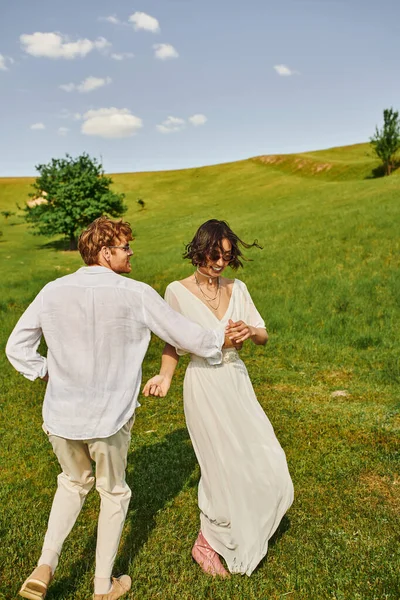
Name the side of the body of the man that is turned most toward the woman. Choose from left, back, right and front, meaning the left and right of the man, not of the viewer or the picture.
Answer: right

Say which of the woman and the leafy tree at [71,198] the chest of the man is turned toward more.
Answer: the leafy tree

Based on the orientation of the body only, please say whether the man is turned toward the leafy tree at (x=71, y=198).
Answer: yes

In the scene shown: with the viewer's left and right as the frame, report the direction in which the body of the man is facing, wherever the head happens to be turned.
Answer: facing away from the viewer
